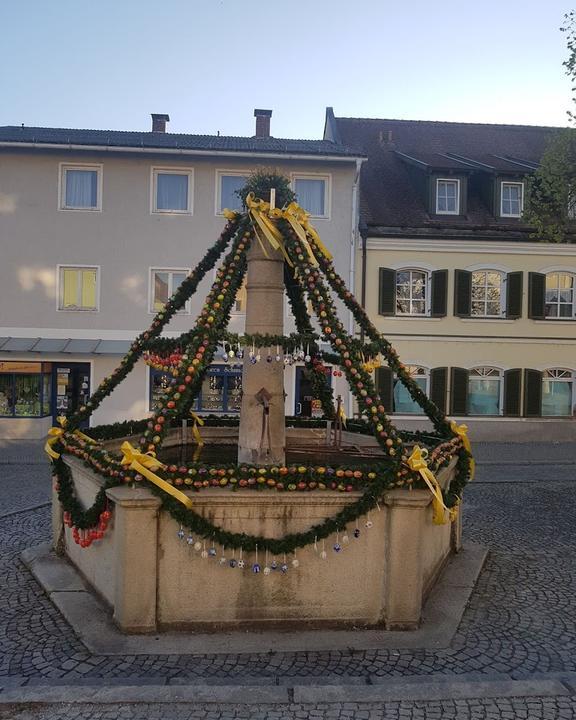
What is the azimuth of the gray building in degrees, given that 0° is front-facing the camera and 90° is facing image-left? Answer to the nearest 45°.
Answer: approximately 0°

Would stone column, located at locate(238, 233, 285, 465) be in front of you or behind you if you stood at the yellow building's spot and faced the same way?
in front

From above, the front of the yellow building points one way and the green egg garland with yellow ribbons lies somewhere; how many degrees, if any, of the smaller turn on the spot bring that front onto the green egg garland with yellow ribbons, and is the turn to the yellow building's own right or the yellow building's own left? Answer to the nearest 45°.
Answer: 0° — it already faces it

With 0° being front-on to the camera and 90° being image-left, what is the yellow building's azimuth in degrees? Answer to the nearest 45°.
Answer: approximately 0°

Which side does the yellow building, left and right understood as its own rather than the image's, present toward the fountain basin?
front

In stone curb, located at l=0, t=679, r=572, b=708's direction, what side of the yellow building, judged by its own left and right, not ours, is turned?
front

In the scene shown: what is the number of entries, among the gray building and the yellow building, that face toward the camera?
2

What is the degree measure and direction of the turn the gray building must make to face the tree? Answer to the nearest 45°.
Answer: approximately 45° to its left
